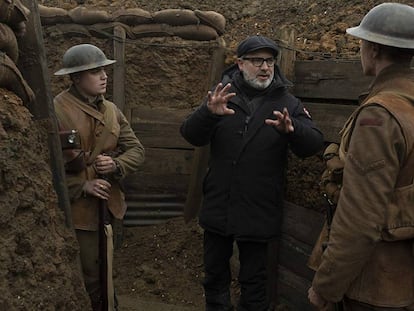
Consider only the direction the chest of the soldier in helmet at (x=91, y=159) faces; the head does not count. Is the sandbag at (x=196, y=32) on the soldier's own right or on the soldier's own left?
on the soldier's own left

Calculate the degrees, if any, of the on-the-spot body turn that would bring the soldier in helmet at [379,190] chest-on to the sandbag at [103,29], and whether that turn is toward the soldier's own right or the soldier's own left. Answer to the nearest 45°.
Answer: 0° — they already face it

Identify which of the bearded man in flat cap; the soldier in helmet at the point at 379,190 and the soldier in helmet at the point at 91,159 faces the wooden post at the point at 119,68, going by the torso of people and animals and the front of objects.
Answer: the soldier in helmet at the point at 379,190

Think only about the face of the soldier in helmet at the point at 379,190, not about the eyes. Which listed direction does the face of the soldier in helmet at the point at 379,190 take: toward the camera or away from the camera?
away from the camera

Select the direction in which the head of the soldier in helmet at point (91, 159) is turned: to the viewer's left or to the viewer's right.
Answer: to the viewer's right

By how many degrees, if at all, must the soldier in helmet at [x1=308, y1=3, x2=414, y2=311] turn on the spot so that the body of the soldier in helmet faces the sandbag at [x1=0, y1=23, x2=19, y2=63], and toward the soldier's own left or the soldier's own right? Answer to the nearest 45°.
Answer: approximately 45° to the soldier's own left

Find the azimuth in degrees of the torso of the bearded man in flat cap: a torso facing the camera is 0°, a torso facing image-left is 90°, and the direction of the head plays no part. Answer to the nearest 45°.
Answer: approximately 0°

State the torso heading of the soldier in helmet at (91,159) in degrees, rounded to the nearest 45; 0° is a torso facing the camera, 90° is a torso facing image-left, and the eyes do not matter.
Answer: approximately 315°

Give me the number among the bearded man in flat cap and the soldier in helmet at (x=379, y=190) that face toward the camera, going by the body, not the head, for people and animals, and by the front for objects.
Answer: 1

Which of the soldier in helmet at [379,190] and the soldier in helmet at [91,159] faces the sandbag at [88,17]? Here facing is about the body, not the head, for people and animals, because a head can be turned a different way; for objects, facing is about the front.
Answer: the soldier in helmet at [379,190]

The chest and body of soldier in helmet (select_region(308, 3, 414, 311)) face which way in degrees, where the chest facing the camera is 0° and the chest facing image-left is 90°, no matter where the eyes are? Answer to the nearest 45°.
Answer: approximately 135°

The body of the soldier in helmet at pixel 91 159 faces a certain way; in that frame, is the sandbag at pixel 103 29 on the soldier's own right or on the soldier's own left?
on the soldier's own left
